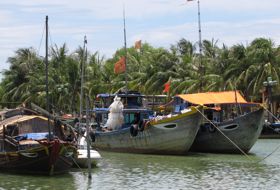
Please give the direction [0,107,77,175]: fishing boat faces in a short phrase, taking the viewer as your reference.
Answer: facing the viewer and to the right of the viewer

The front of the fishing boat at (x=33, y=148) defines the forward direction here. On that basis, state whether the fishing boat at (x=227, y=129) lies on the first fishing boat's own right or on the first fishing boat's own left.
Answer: on the first fishing boat's own left
